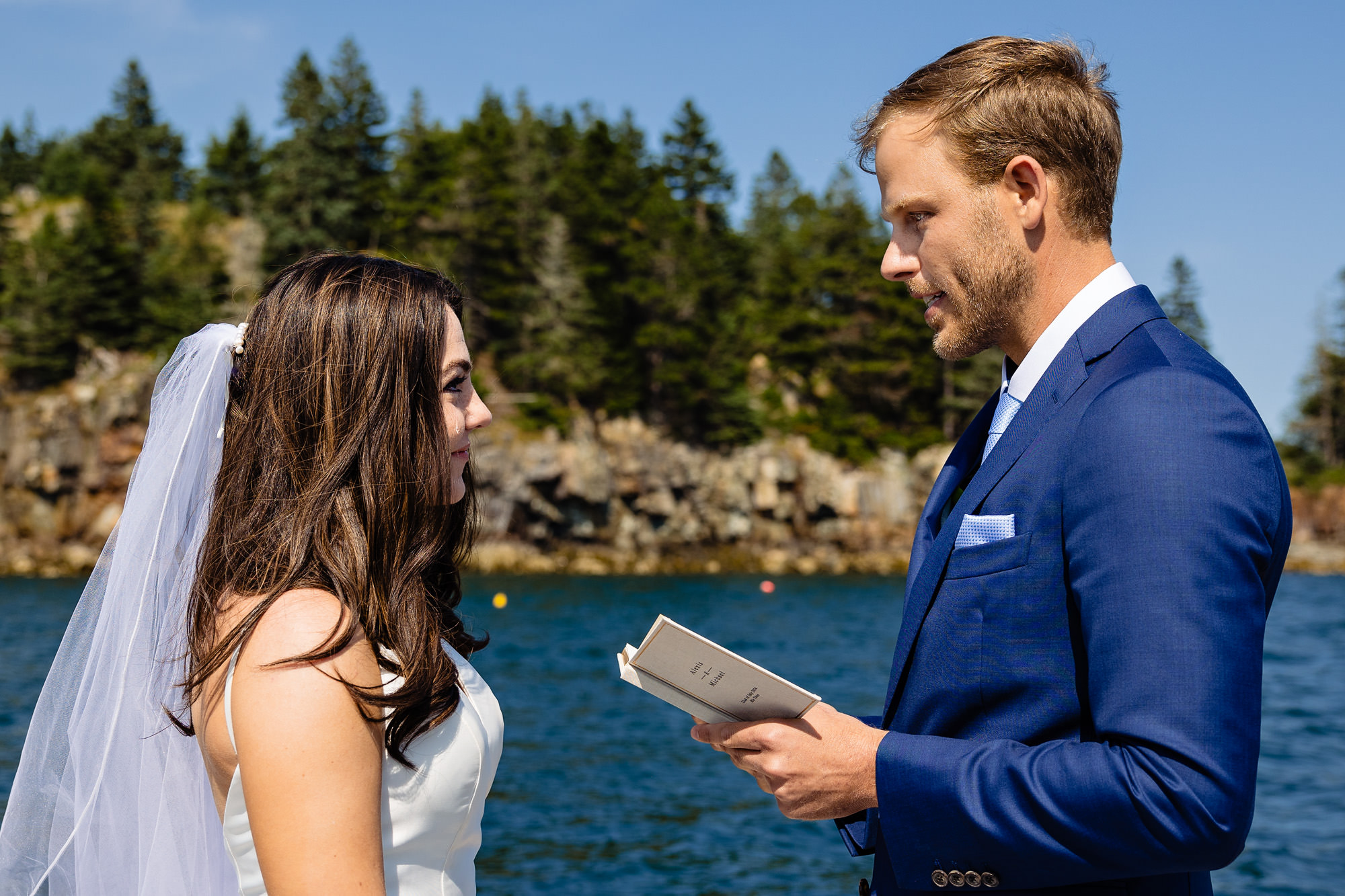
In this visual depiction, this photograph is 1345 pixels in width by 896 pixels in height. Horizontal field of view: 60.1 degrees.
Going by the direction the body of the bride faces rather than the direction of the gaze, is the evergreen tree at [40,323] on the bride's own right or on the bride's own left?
on the bride's own left

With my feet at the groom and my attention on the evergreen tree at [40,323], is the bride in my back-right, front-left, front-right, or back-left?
front-left

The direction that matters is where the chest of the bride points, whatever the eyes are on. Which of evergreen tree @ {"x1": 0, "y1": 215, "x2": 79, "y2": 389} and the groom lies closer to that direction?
the groom

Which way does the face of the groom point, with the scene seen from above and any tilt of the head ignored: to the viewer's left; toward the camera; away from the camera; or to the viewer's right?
to the viewer's left

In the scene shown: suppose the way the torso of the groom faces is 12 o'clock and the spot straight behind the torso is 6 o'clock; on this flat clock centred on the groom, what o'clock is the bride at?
The bride is roughly at 12 o'clock from the groom.

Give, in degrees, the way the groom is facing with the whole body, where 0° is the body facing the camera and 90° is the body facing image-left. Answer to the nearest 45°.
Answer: approximately 90°

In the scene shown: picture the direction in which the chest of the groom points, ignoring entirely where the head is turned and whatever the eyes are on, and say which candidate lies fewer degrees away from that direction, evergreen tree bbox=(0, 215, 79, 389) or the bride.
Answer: the bride

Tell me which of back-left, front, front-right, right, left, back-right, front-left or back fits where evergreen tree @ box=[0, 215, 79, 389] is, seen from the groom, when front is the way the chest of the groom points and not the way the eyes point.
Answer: front-right

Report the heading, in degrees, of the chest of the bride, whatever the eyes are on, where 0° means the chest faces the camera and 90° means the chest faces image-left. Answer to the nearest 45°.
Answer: approximately 270°

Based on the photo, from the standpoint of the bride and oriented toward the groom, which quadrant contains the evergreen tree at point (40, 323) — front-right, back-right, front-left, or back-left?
back-left

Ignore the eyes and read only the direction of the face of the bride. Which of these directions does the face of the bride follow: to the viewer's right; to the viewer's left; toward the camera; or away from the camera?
to the viewer's right

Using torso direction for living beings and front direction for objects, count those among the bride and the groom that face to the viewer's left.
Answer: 1

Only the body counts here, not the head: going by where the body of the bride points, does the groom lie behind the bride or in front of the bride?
in front
